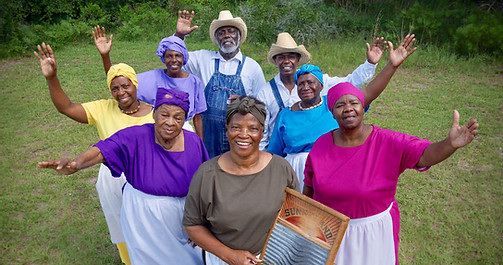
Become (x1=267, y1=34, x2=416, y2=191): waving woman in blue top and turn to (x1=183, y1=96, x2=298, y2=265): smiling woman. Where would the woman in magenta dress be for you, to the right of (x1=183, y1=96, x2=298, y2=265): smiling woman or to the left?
left

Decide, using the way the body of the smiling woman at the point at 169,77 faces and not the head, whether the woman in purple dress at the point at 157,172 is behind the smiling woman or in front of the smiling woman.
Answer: in front

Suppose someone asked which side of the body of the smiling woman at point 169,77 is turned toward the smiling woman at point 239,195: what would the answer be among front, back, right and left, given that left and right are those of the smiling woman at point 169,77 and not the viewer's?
front

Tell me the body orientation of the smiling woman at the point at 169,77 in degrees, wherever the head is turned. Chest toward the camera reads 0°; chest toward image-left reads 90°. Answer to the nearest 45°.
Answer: approximately 0°

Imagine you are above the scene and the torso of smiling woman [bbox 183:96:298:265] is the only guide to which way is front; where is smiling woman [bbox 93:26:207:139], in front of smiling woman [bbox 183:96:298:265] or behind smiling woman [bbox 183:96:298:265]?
behind

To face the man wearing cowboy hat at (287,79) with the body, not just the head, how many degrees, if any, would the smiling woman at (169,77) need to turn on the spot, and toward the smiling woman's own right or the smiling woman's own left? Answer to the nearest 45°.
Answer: approximately 90° to the smiling woman's own left

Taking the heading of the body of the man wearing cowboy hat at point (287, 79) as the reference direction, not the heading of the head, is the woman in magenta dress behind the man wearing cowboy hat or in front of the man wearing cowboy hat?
in front

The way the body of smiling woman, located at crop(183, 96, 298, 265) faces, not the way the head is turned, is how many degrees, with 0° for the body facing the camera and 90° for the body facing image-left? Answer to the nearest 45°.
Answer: approximately 0°
